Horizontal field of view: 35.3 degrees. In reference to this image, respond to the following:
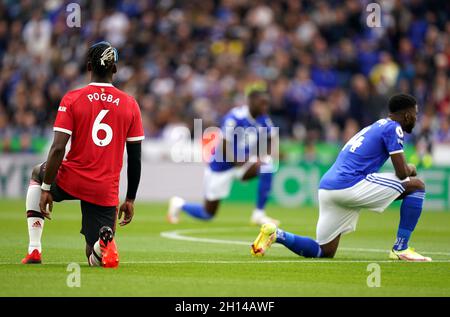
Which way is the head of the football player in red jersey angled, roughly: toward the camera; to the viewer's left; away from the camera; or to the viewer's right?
away from the camera

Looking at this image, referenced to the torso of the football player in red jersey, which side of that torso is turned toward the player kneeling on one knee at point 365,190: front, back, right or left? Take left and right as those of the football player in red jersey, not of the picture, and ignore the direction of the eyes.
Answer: right

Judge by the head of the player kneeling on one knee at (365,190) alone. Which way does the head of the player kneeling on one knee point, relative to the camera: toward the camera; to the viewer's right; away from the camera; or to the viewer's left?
to the viewer's right

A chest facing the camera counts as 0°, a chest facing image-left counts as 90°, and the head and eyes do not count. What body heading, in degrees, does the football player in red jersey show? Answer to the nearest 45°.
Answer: approximately 180°
